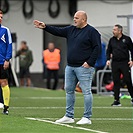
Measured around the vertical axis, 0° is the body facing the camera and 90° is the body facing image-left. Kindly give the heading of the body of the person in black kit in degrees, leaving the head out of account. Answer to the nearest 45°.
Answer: approximately 45°

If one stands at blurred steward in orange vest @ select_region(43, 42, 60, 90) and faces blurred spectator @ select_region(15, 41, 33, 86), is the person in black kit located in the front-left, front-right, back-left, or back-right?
back-left
